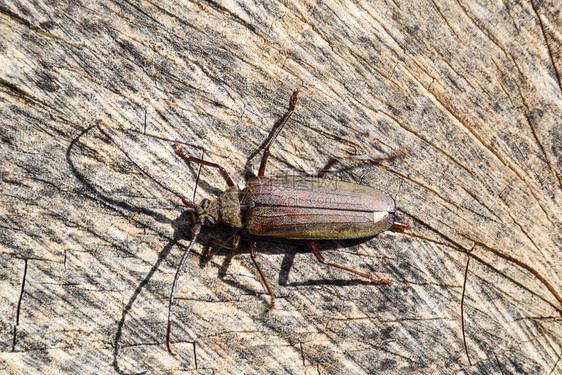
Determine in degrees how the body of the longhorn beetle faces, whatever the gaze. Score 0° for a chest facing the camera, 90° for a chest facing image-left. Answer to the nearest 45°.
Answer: approximately 90°
